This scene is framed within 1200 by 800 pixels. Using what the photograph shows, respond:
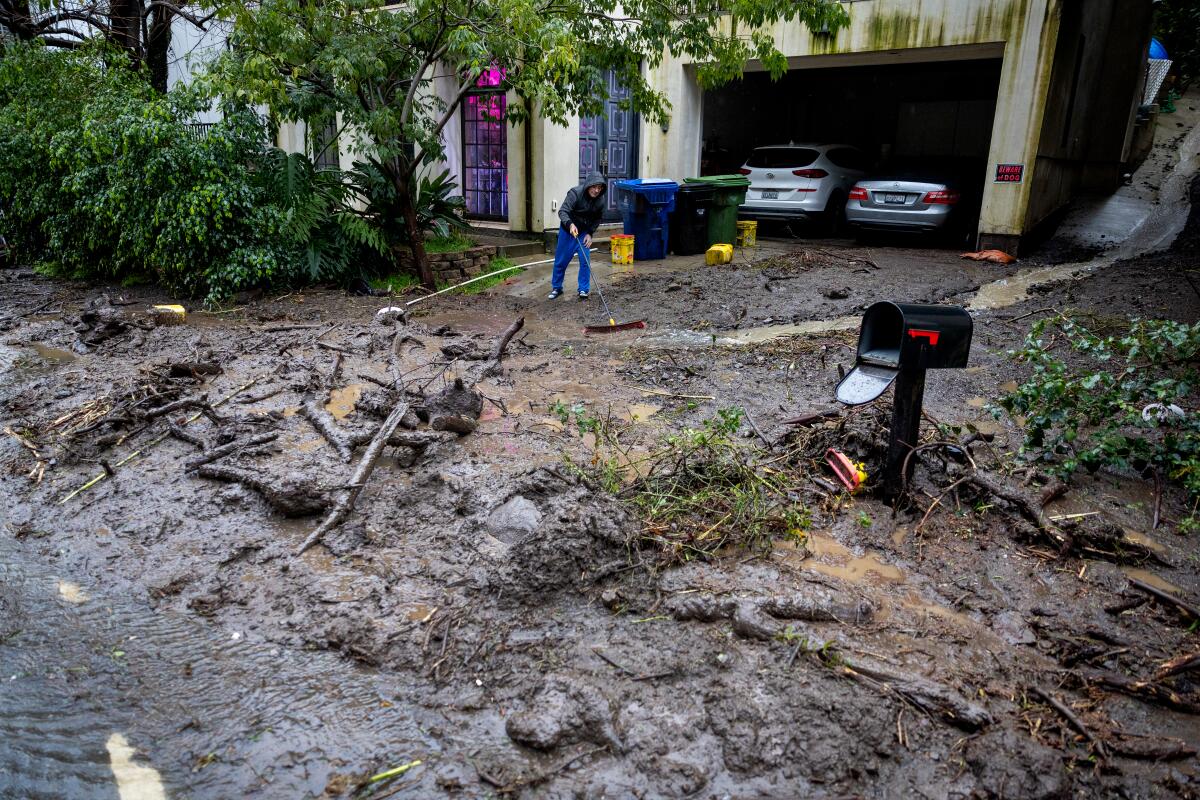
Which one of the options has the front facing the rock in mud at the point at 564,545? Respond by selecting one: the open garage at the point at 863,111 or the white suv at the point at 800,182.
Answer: the open garage

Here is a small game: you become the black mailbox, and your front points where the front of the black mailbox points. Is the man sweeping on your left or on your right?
on your right

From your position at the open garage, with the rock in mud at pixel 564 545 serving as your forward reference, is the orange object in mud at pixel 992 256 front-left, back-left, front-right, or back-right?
front-left

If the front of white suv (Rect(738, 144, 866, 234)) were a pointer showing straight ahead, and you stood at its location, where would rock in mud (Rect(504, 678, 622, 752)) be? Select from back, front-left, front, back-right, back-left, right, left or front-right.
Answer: back-right

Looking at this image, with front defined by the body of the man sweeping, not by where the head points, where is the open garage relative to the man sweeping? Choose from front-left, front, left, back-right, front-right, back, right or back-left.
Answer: left

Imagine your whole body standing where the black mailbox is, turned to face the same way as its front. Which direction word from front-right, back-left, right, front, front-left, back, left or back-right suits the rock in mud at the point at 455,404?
front-right

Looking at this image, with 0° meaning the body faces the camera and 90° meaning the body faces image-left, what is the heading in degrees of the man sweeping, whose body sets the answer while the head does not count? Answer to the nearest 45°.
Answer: approximately 315°

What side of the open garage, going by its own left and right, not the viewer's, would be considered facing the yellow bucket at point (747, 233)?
front

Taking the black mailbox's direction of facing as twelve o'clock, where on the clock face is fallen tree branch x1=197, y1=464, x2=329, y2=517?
The fallen tree branch is roughly at 1 o'clock from the black mailbox.

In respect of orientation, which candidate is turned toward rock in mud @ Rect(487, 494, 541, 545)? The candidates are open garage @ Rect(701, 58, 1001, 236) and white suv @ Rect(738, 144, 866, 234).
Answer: the open garage

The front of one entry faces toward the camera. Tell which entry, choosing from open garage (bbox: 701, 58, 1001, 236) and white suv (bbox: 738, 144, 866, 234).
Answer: the open garage

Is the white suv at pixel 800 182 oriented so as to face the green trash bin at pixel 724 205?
no

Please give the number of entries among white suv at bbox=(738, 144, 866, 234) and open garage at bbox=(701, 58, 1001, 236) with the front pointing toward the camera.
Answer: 1

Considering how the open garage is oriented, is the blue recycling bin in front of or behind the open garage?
in front

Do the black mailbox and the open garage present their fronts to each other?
no

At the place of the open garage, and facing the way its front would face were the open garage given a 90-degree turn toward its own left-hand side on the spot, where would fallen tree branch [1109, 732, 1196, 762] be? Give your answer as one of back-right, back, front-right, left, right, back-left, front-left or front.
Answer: right

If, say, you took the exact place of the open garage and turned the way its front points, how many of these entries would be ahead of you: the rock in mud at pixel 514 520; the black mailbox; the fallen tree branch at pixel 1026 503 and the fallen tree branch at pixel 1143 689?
4

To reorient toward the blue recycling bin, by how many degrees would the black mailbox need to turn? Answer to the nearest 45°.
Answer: approximately 90° to its right

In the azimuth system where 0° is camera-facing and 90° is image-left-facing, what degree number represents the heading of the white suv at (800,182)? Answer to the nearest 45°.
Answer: approximately 225°

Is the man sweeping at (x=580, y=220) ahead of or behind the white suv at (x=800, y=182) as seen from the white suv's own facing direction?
behind

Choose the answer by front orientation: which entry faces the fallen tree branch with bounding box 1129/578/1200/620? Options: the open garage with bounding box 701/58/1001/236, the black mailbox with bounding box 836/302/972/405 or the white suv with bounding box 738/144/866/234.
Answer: the open garage

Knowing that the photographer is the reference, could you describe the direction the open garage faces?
facing the viewer

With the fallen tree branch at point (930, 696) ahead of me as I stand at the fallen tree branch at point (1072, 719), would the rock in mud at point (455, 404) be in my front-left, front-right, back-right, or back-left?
front-right

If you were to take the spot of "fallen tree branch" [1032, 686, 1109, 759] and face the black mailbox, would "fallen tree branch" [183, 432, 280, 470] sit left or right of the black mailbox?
left

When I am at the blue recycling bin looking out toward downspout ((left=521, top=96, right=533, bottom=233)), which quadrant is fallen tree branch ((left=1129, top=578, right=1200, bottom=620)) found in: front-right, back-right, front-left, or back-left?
back-left

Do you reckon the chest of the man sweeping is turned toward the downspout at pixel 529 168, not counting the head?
no
